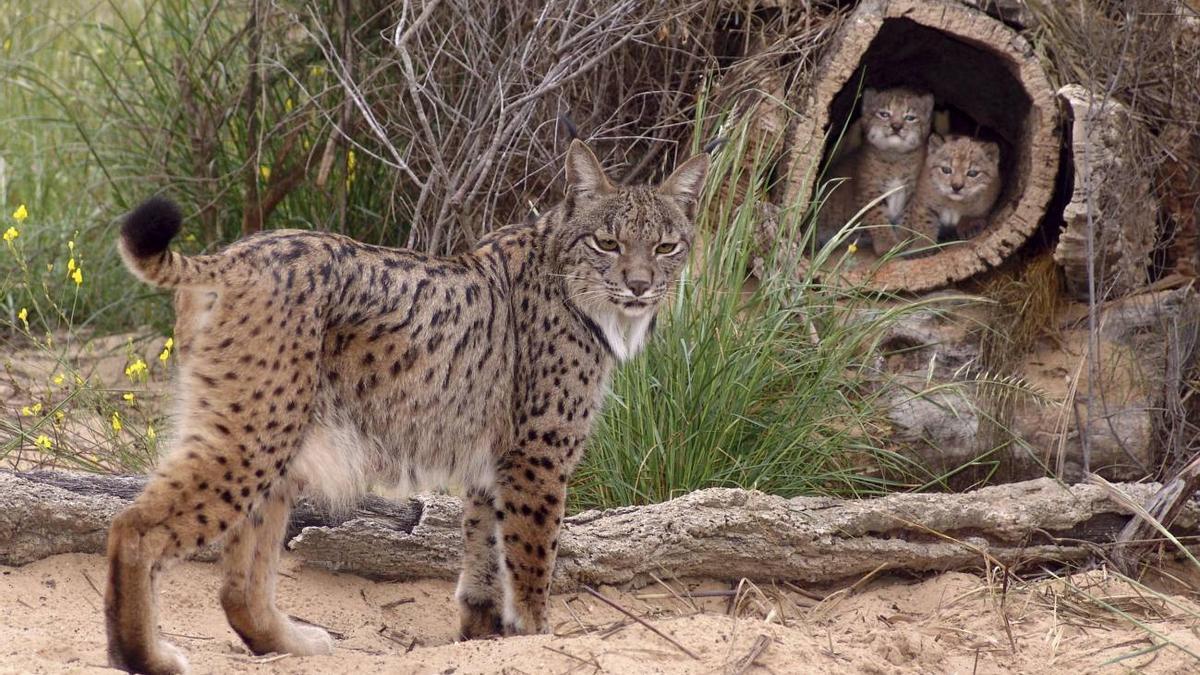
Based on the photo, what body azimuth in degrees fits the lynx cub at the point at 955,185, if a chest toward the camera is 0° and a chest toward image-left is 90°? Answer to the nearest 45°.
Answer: approximately 0°

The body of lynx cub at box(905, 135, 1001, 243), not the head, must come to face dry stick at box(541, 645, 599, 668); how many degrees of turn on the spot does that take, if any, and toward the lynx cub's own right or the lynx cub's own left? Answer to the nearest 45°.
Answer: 0° — it already faces it

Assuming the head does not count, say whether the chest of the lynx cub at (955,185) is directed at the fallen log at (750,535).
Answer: yes

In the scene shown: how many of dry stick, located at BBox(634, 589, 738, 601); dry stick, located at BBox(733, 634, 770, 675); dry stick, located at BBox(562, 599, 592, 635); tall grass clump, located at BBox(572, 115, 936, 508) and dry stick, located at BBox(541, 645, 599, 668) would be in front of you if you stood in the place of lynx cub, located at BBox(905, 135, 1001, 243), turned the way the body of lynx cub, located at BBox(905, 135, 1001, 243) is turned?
5

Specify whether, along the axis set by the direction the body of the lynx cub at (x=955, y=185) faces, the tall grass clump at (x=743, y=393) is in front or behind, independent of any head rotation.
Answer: in front

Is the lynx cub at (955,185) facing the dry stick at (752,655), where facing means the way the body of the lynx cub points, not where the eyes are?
yes

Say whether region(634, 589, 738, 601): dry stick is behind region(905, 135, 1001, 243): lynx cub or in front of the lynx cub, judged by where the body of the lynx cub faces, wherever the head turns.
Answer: in front

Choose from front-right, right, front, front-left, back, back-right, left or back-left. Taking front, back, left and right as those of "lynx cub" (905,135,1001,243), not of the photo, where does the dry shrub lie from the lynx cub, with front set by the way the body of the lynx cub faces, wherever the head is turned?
front-right

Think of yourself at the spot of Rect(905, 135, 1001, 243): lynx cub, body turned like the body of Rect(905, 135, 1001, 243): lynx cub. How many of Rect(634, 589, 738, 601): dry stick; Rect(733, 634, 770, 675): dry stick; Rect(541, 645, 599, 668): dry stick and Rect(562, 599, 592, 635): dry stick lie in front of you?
4
